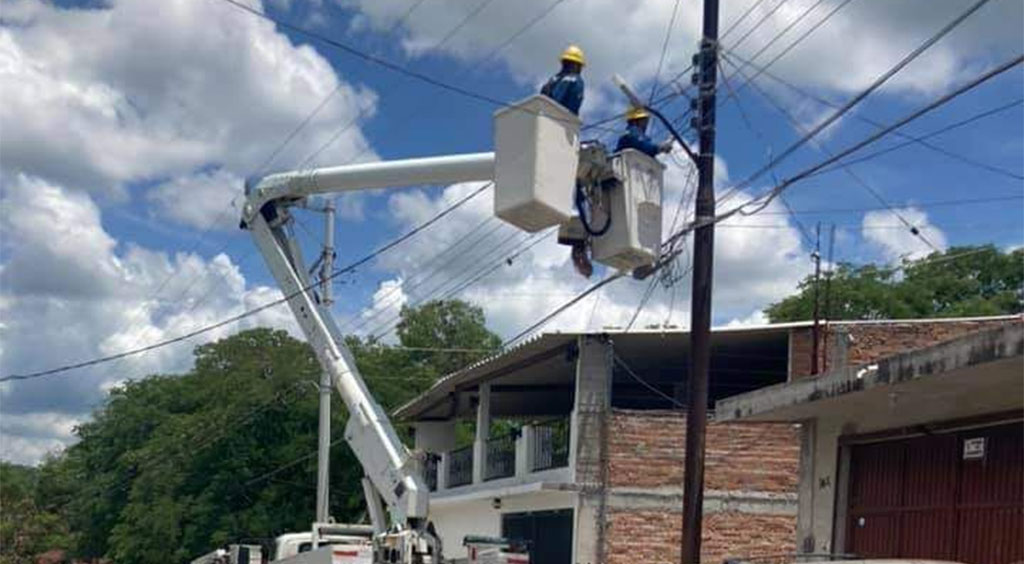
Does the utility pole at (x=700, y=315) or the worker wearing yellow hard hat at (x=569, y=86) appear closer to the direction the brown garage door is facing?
the worker wearing yellow hard hat

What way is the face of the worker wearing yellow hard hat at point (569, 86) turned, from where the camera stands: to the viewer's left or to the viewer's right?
to the viewer's right

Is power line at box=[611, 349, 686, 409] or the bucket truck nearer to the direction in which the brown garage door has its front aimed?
the bucket truck

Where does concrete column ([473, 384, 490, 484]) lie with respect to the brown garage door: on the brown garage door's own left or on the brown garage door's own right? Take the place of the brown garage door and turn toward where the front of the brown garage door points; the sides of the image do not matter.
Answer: on the brown garage door's own right

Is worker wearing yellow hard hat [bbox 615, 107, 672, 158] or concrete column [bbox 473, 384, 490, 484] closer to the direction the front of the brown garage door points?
the worker wearing yellow hard hat

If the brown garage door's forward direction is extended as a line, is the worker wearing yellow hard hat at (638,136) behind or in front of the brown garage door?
in front

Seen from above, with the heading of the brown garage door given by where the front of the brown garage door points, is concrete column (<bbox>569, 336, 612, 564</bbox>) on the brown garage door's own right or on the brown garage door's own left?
on the brown garage door's own right

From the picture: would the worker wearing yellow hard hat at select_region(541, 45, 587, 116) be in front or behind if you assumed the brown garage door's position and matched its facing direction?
in front

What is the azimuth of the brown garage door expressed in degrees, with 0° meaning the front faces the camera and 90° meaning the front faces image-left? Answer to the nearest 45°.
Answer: approximately 45°
